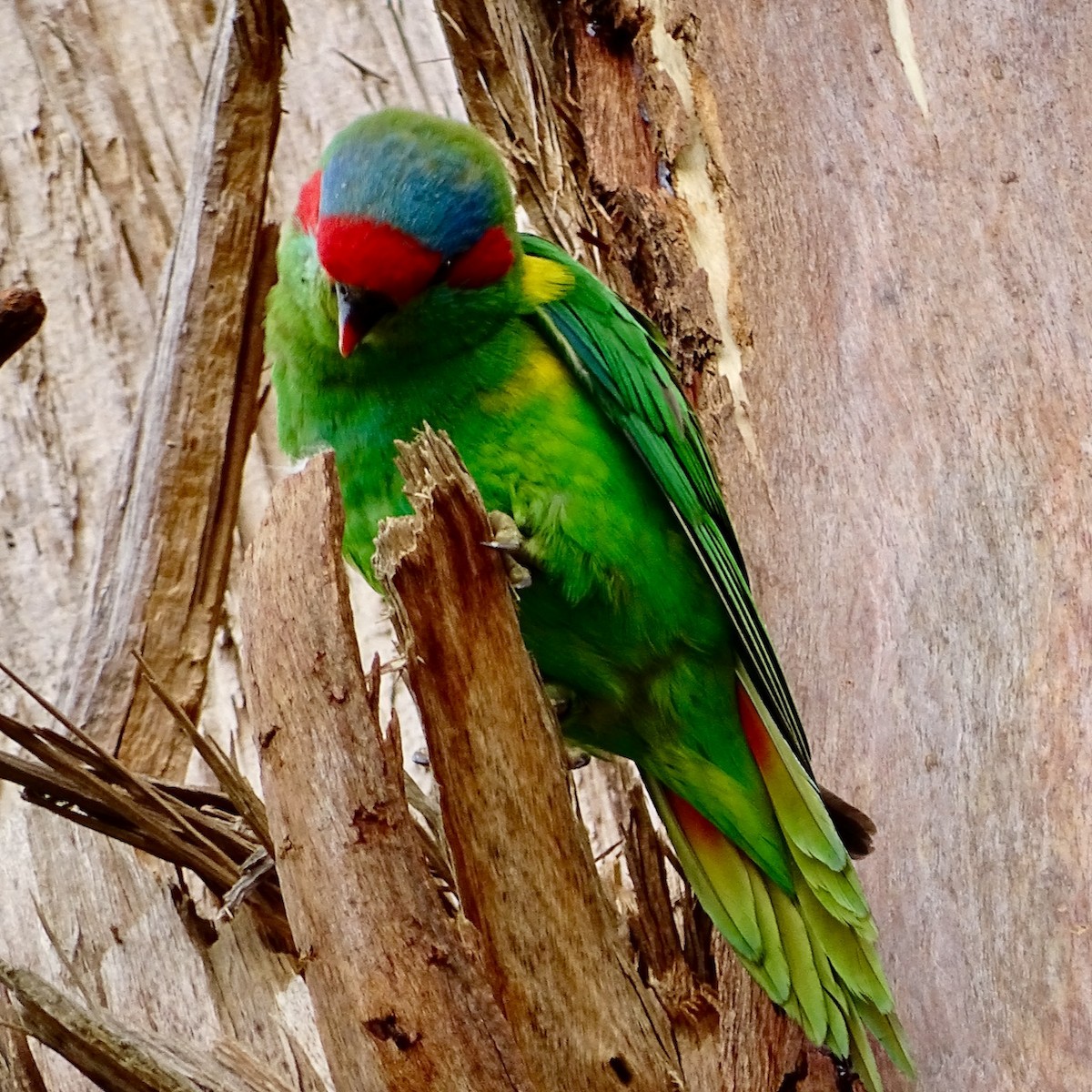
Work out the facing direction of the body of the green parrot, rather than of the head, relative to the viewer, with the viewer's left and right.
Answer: facing the viewer and to the left of the viewer
